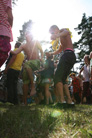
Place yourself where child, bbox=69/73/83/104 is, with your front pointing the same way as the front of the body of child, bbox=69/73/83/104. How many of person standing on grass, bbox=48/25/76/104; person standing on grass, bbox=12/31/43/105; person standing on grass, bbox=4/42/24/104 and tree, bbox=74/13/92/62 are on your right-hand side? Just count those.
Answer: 1

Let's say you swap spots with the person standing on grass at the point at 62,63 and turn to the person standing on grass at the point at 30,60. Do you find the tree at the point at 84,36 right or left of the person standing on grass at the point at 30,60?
right

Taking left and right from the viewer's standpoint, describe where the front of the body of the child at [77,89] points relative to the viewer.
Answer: facing to the left of the viewer

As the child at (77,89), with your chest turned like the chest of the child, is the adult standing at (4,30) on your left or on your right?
on your left

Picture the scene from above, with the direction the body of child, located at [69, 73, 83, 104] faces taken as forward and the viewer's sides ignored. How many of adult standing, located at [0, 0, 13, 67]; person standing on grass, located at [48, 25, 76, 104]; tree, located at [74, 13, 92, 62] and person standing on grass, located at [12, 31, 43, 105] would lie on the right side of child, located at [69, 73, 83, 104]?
1

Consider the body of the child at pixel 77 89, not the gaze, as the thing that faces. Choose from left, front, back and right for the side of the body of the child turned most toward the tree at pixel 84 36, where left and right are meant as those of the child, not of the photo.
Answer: right
